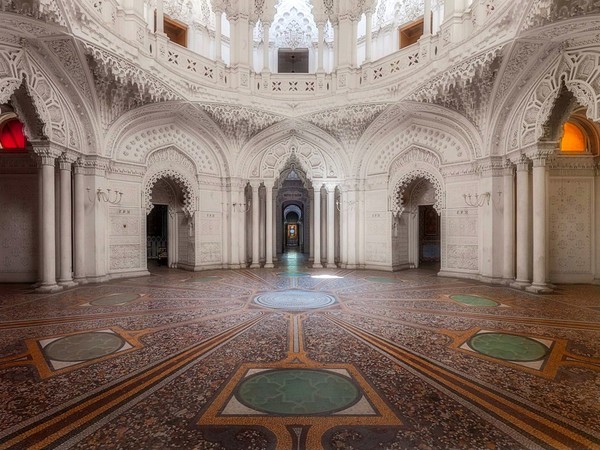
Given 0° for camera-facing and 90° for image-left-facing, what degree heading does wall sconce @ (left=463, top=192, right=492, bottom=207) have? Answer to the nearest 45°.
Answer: approximately 45°

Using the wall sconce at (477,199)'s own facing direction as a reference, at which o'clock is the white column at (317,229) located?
The white column is roughly at 2 o'clock from the wall sconce.

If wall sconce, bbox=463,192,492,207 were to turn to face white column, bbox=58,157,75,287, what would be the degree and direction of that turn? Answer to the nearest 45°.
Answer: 0° — it already faces it

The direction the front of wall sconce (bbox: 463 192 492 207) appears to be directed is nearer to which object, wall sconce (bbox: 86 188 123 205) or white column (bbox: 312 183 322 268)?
the wall sconce

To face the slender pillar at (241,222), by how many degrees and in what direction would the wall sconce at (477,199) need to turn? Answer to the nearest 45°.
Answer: approximately 45° to its right

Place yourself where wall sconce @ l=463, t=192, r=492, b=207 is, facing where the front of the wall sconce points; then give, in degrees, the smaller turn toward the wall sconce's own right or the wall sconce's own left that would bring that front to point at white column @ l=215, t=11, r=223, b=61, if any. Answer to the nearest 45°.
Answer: approximately 45° to the wall sconce's own right

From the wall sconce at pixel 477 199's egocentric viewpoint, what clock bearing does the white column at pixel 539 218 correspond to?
The white column is roughly at 9 o'clock from the wall sconce.

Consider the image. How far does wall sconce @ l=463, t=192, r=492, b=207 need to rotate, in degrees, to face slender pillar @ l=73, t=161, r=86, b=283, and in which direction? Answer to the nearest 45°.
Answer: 0° — it already faces it
